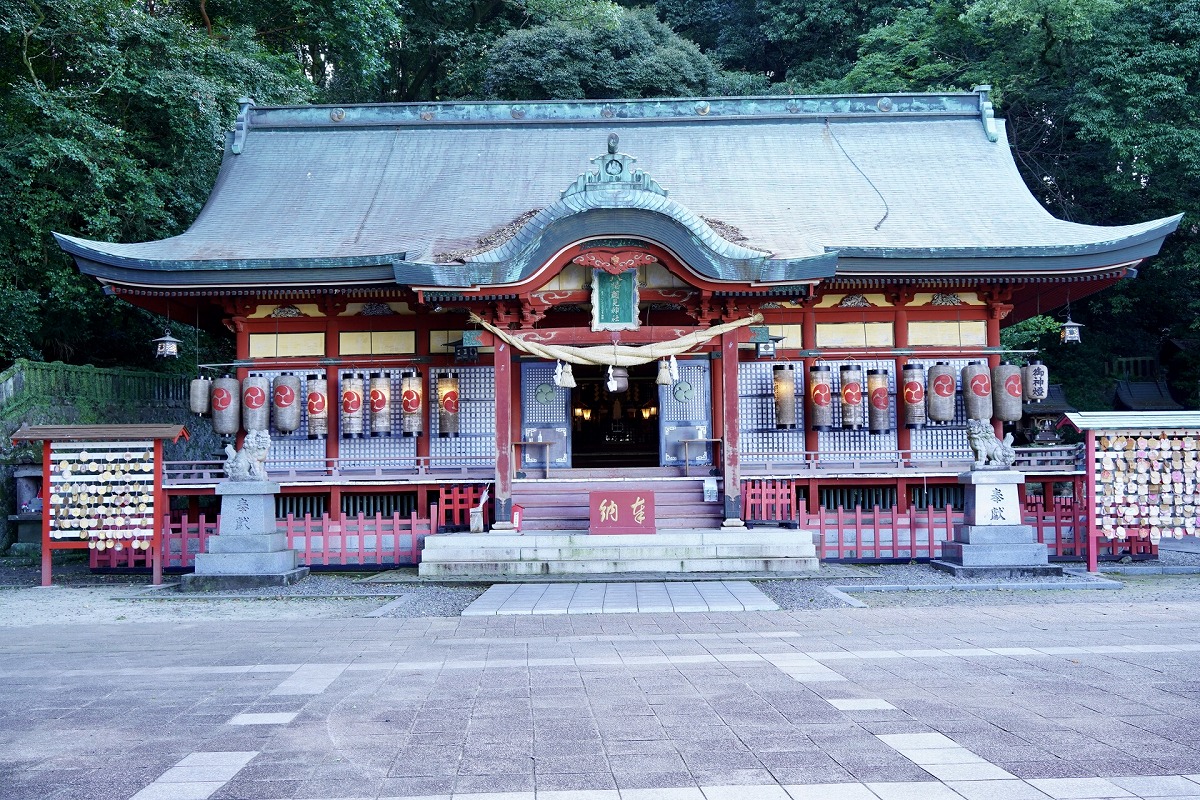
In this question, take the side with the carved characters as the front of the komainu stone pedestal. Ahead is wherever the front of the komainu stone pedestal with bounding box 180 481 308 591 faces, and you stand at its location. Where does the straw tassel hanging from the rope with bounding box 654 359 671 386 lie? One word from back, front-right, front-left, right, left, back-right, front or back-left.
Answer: left

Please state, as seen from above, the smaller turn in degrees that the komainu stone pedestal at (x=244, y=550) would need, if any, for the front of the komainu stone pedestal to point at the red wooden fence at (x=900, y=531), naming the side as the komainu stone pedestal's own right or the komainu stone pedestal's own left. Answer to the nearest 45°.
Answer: approximately 90° to the komainu stone pedestal's own left

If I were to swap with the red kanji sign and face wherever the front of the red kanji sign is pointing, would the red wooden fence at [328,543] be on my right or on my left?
on my right

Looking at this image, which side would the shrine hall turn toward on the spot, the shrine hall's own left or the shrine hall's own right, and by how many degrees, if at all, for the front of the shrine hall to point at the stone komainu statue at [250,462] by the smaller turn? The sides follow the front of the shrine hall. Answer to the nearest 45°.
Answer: approximately 45° to the shrine hall's own right

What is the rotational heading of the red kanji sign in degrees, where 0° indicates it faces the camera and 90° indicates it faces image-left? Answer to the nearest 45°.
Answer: approximately 0°
